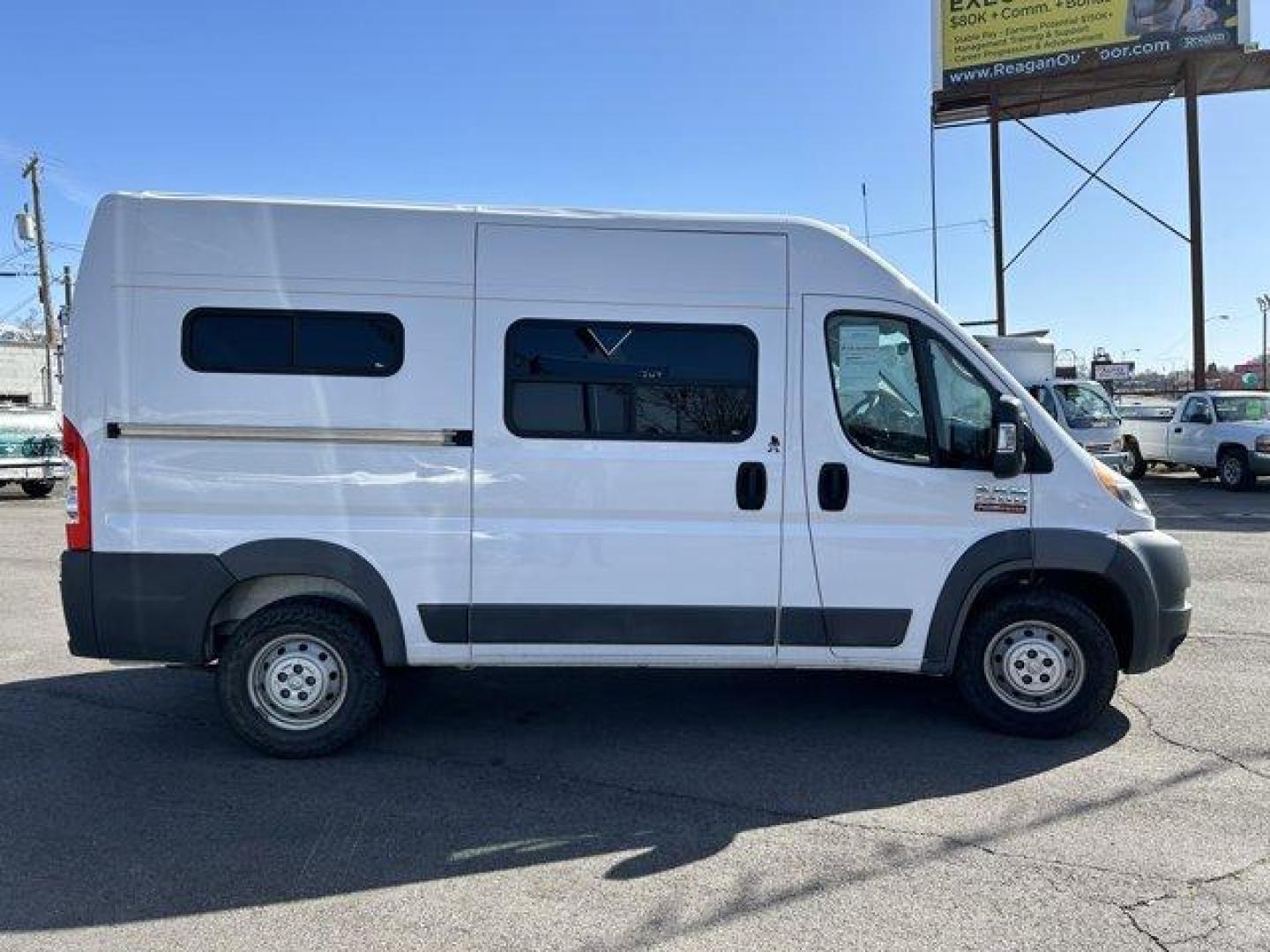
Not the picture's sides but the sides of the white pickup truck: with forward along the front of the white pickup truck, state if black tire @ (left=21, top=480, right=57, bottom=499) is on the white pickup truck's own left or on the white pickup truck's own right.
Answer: on the white pickup truck's own right

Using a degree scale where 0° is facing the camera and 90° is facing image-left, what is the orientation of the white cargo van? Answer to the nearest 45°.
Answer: approximately 270°

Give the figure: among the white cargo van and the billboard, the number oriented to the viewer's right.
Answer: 1

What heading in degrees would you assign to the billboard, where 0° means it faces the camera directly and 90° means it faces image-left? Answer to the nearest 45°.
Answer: approximately 45°

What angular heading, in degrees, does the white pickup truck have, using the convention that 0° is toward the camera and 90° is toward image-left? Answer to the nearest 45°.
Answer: approximately 315°

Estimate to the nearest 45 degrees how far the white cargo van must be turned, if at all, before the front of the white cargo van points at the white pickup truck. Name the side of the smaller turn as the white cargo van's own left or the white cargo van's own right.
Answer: approximately 45° to the white cargo van's own left

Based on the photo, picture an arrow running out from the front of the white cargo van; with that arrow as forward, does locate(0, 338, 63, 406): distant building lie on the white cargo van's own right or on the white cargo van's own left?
on the white cargo van's own left
